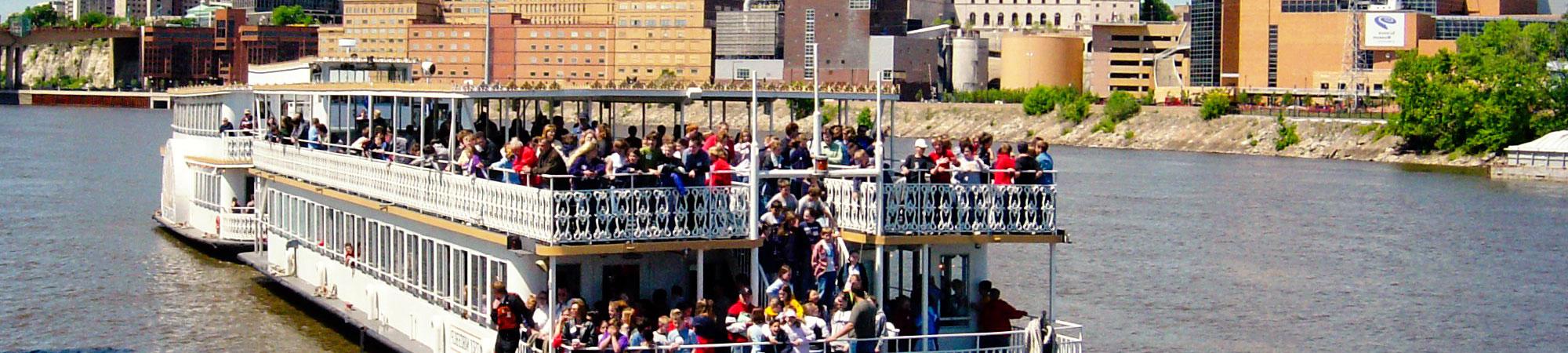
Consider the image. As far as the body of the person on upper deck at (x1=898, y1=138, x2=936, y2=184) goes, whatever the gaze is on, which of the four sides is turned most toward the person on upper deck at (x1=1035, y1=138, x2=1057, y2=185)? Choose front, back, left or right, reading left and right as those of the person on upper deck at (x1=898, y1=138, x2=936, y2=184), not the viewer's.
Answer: left

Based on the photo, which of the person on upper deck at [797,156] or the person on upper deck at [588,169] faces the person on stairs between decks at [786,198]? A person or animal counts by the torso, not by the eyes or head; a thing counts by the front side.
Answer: the person on upper deck at [797,156]

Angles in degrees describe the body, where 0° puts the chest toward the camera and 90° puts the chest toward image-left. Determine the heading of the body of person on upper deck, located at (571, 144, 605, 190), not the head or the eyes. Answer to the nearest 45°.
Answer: approximately 0°

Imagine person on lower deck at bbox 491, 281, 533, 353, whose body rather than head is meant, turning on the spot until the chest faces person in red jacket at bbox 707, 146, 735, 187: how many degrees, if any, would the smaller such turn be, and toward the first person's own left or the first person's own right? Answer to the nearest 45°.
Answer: approximately 135° to the first person's own left

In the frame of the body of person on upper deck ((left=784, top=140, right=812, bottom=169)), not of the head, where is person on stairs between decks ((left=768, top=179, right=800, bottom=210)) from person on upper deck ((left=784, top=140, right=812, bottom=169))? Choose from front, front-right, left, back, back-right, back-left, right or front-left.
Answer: front

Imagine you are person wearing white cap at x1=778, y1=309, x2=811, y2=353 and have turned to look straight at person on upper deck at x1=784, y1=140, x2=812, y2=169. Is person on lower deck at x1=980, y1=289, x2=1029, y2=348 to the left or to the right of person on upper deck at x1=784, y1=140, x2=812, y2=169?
right

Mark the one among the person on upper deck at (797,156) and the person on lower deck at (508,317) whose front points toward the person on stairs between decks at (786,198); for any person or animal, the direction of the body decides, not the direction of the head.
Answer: the person on upper deck at (797,156)

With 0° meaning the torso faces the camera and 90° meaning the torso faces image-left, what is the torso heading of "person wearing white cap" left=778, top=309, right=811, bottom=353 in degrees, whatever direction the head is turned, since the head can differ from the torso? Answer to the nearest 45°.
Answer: approximately 0°
